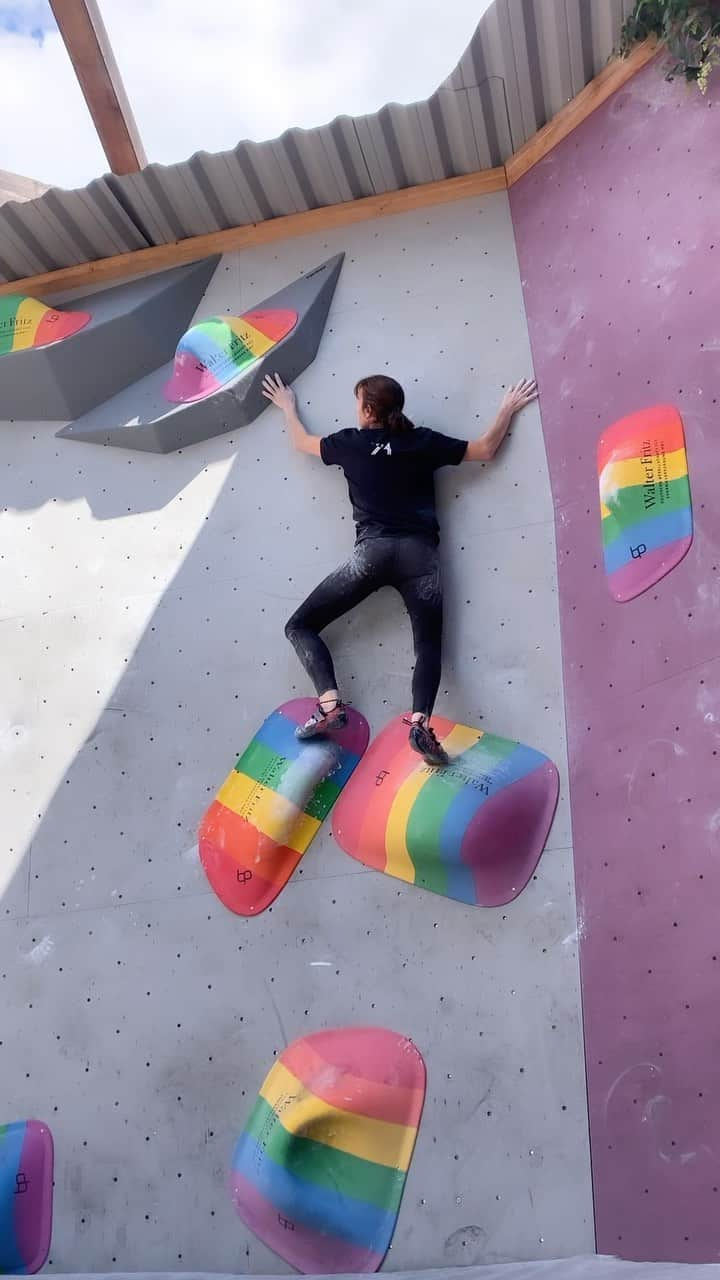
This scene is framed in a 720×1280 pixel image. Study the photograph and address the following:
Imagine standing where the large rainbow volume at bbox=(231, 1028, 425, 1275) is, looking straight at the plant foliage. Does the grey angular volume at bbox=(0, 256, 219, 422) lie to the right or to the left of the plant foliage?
left

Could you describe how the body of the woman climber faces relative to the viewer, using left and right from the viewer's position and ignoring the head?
facing away from the viewer

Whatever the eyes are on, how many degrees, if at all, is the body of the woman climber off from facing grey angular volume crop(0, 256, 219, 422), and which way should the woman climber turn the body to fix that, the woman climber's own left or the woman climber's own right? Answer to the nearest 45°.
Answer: approximately 45° to the woman climber's own left

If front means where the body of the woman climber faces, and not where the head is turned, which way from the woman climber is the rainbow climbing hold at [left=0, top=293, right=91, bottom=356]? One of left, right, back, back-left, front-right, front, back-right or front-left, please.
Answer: front-left

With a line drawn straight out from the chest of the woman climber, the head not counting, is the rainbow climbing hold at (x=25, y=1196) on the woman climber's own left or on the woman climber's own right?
on the woman climber's own left

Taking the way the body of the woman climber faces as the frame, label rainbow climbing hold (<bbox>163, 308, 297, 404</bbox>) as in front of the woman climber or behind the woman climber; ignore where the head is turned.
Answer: in front
